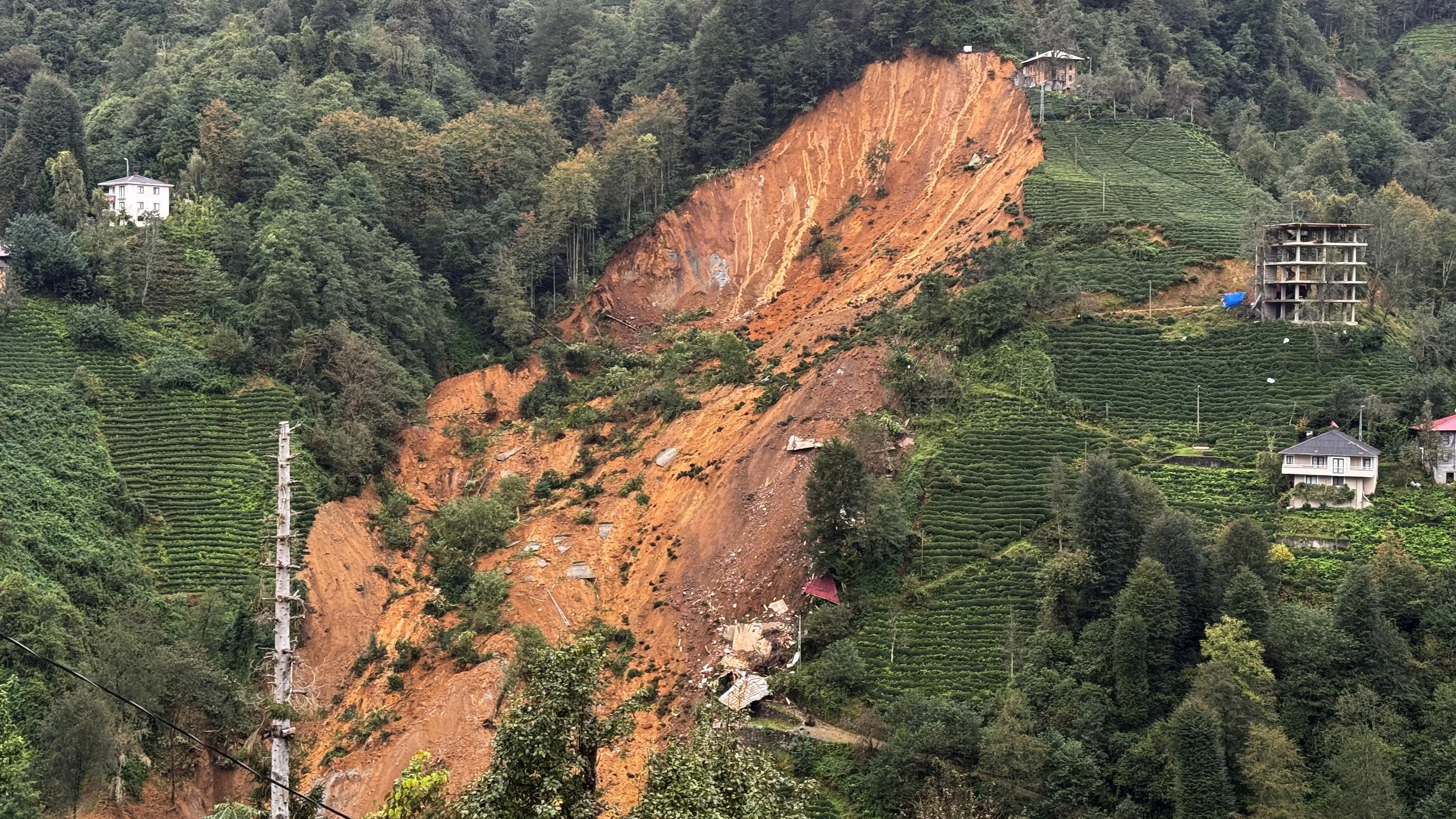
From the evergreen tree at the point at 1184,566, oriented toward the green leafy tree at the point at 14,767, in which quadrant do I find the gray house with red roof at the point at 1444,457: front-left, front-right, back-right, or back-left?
back-right

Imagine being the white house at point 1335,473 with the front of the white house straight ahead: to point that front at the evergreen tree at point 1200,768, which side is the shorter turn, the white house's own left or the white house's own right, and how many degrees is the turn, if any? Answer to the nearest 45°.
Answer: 0° — it already faces it

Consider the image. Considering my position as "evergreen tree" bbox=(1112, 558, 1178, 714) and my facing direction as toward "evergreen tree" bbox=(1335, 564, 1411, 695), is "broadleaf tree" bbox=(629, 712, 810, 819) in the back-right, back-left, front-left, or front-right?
back-right

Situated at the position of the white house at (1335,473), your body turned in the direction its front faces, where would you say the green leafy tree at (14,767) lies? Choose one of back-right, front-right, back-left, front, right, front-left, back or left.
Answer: front-right

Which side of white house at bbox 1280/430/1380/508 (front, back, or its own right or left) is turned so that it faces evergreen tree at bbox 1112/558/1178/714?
front

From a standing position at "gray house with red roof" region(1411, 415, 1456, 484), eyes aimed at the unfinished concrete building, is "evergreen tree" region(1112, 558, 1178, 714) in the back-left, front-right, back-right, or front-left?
back-left

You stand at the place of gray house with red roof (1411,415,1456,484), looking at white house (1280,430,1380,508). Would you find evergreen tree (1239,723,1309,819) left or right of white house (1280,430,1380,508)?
left

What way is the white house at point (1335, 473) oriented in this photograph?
toward the camera

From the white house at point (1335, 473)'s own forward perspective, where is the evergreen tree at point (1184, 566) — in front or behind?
in front

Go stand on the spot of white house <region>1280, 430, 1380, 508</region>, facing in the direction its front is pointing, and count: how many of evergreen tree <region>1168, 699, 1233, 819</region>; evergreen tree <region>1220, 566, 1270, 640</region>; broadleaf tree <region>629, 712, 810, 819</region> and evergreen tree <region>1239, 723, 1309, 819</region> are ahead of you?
4

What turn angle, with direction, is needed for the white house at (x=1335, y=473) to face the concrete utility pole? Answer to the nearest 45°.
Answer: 0° — it already faces it

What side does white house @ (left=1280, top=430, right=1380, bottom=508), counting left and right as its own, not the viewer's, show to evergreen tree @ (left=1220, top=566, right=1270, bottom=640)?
front

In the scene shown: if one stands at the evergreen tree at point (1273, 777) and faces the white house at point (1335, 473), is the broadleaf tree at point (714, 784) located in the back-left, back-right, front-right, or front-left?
back-left

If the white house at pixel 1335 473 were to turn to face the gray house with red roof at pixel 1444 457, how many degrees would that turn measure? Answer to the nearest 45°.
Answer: approximately 135° to its left

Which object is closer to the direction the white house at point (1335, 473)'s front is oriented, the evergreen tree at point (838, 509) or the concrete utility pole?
the concrete utility pole
